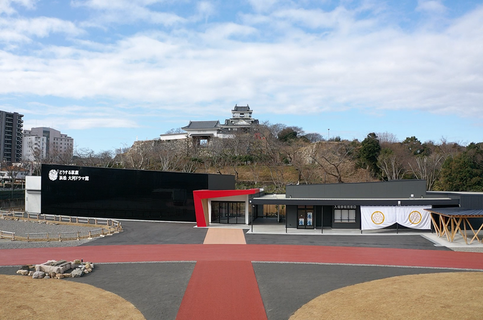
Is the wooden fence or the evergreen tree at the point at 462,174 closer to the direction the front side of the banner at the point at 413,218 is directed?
the wooden fence

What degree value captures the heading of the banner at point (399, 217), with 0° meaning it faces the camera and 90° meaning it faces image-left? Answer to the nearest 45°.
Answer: approximately 0°

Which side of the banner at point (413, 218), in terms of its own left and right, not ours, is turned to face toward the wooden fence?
right

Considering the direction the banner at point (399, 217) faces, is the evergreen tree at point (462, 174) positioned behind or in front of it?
behind

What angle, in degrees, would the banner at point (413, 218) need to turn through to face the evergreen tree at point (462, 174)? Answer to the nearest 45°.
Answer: approximately 180°

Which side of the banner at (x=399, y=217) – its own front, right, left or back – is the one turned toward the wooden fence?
right

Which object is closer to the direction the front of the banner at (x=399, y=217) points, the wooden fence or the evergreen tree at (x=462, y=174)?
the wooden fence

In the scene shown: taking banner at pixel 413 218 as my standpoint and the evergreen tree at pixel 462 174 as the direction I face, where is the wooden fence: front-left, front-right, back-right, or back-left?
back-left
